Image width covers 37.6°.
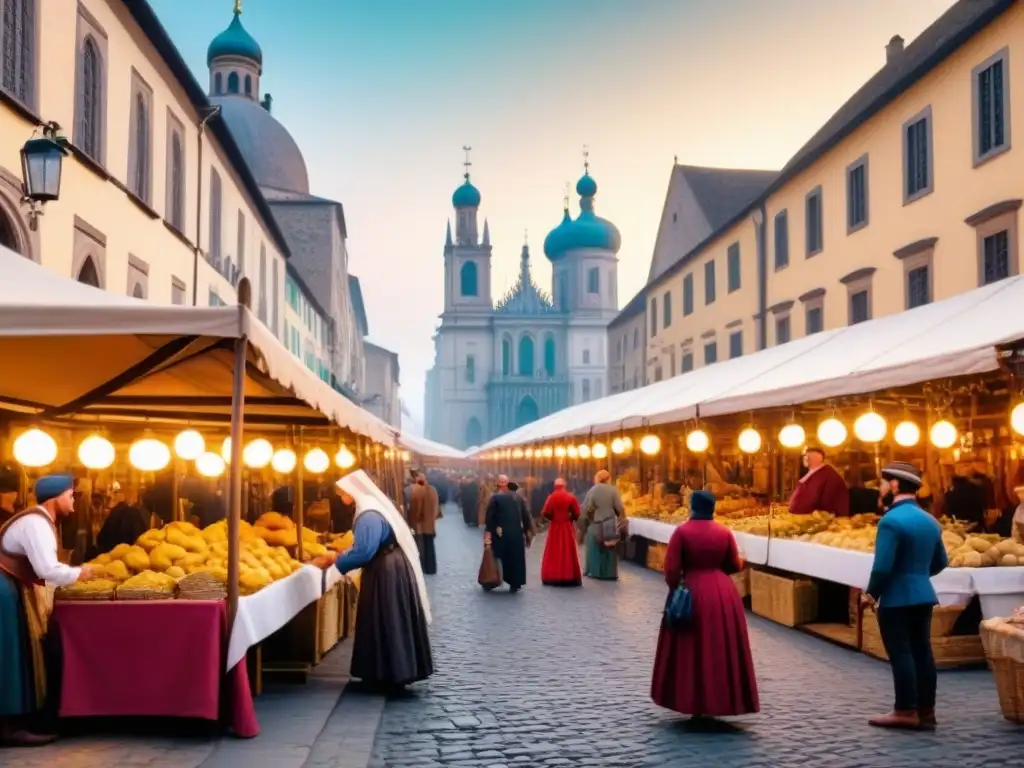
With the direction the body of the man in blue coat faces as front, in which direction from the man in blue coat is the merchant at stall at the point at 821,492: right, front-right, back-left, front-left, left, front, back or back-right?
front-right

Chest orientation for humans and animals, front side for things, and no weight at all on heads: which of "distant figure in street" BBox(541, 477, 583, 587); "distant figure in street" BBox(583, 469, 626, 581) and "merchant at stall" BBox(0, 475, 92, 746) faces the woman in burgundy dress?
the merchant at stall

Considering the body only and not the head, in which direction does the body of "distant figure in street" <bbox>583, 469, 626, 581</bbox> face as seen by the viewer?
away from the camera

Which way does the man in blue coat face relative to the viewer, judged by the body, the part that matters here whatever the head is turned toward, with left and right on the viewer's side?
facing away from the viewer and to the left of the viewer

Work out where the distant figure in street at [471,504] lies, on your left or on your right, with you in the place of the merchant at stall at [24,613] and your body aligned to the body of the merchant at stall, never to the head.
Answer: on your left

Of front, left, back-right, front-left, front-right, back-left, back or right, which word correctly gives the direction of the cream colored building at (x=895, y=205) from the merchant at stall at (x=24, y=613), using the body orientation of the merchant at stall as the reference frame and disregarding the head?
front-left

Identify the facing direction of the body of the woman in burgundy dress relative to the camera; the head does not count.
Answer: away from the camera

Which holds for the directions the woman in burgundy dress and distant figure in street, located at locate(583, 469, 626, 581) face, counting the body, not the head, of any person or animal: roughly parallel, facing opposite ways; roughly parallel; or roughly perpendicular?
roughly parallel

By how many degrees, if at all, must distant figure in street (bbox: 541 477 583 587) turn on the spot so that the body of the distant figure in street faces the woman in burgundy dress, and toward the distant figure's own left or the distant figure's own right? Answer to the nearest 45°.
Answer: approximately 180°

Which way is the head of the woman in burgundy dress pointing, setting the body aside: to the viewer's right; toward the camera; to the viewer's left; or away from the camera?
away from the camera

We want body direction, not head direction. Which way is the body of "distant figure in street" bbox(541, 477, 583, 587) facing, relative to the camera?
away from the camera

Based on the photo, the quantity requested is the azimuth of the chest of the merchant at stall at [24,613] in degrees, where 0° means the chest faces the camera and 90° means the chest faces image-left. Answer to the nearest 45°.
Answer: approximately 270°

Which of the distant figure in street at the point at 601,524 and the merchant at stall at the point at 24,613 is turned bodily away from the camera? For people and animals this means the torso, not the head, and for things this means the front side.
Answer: the distant figure in street

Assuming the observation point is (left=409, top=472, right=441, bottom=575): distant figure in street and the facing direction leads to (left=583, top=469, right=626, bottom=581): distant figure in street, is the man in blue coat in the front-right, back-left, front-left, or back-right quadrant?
front-right

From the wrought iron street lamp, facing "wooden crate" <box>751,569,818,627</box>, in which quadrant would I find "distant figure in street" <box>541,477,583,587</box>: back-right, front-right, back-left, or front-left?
front-left

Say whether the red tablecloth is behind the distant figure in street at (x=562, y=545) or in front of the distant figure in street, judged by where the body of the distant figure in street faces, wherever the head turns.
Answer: behind
